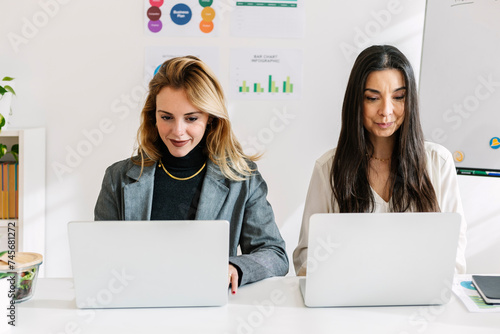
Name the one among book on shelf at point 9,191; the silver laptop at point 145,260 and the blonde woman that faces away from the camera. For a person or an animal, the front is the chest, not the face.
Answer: the silver laptop

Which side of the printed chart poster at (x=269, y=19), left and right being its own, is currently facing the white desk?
front

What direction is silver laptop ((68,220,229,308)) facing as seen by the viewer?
away from the camera

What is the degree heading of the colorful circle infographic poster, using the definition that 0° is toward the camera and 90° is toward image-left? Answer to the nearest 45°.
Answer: approximately 0°

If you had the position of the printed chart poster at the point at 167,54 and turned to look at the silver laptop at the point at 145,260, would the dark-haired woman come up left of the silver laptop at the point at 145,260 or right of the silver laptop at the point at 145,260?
left

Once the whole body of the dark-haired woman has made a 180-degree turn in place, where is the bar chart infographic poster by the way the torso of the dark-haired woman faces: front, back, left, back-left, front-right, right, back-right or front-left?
front-left

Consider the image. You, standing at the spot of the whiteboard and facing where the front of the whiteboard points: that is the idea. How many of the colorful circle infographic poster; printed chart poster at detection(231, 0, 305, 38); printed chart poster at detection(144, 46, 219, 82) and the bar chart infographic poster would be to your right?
4

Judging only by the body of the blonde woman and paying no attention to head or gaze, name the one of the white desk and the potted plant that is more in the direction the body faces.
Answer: the white desk

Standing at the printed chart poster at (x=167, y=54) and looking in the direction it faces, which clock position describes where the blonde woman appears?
The blonde woman is roughly at 12 o'clock from the printed chart poster.

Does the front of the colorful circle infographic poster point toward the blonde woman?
yes

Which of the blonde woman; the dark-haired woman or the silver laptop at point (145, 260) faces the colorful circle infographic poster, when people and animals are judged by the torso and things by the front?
the silver laptop
